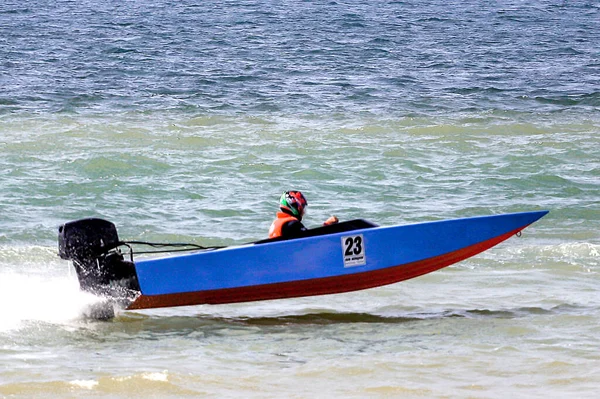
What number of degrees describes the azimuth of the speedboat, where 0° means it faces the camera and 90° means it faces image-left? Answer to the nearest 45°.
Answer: approximately 270°
